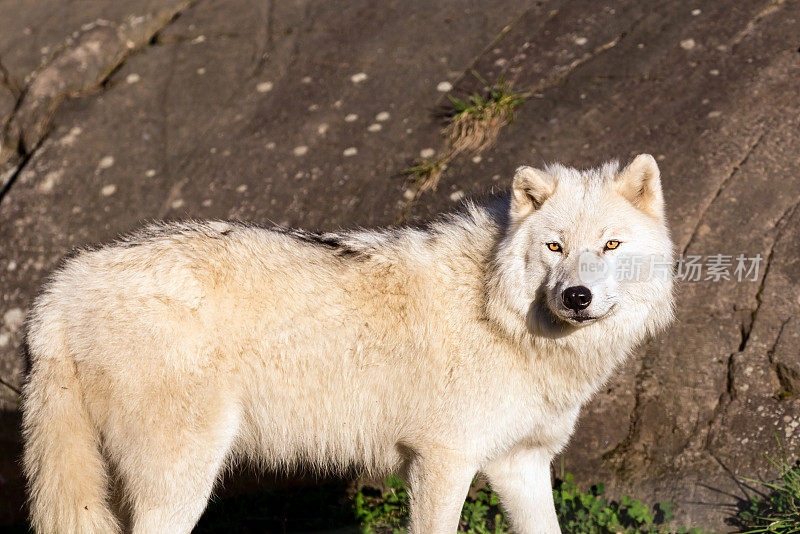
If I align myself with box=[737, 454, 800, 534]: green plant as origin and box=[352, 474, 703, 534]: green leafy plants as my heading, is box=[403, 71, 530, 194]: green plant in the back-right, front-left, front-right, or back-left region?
front-right

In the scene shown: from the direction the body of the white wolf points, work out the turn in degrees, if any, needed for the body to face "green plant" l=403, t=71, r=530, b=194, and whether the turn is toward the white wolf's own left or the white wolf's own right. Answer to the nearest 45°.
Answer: approximately 90° to the white wolf's own left

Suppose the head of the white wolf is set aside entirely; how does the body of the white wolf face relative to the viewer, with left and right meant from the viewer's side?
facing to the right of the viewer
